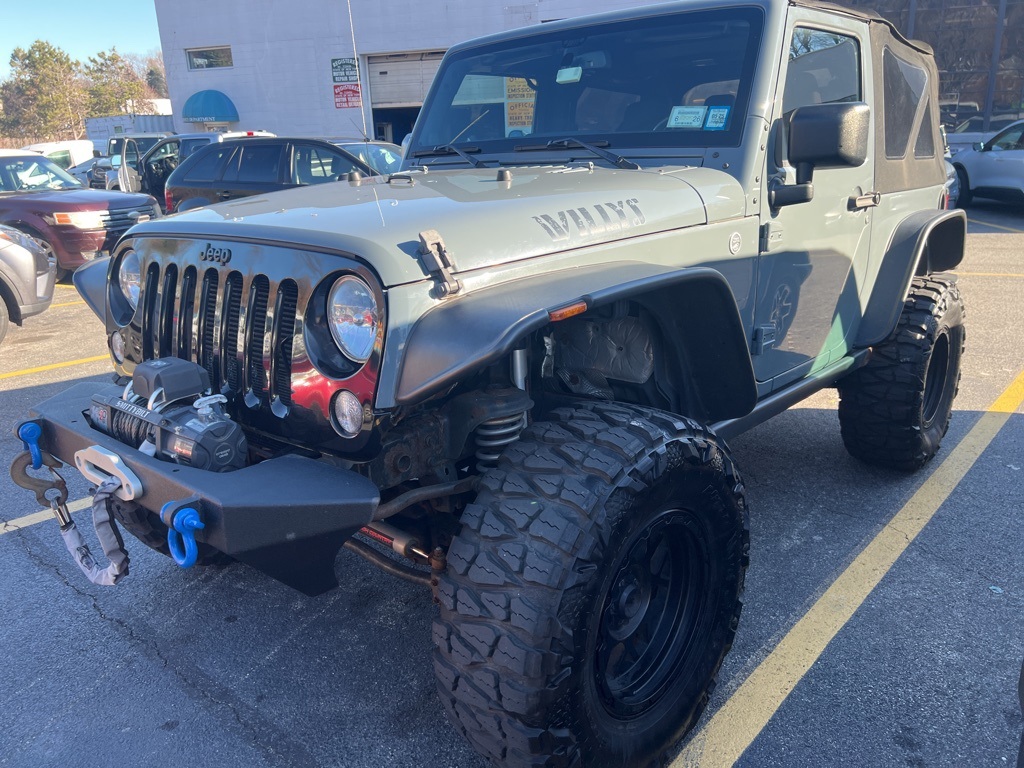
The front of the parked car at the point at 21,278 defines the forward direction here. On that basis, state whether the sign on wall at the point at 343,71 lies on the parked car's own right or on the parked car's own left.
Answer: on the parked car's own left

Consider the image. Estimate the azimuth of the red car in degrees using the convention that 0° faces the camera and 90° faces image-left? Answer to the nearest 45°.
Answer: approximately 315°

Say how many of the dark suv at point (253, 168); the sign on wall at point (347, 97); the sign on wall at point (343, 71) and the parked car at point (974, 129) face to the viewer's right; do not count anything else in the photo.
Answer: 1

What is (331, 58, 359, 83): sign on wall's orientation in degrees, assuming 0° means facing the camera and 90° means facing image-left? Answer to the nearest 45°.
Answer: approximately 0°

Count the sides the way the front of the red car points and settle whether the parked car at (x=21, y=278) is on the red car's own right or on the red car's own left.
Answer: on the red car's own right

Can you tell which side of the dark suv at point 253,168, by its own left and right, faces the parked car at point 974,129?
front

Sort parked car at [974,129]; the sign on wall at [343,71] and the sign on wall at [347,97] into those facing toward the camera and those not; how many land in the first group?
2

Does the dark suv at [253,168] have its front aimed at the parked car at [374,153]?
yes

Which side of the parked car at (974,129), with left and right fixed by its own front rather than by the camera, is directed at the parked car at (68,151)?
front

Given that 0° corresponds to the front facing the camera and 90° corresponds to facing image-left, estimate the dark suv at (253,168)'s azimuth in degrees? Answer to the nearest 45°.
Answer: approximately 270°

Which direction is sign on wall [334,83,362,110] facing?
toward the camera
